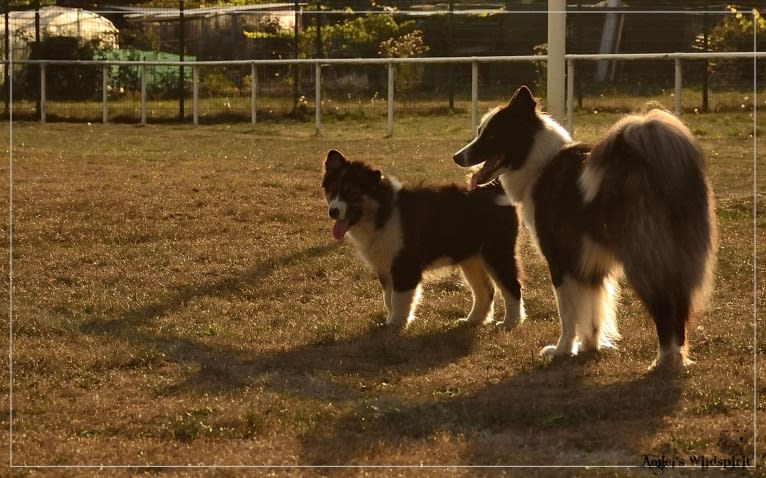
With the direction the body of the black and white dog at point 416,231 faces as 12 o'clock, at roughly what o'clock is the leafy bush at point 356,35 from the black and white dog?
The leafy bush is roughly at 3 o'clock from the black and white dog.

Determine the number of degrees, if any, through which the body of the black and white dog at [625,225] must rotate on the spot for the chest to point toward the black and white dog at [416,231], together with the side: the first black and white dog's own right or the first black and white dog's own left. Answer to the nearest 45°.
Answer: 0° — it already faces it

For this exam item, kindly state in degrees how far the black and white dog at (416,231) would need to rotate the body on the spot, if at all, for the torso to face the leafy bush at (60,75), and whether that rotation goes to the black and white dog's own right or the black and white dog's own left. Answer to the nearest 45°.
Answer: approximately 90° to the black and white dog's own right

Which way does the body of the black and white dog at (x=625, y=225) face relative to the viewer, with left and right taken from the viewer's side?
facing away from the viewer and to the left of the viewer

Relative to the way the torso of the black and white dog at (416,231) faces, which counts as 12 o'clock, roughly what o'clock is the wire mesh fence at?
The wire mesh fence is roughly at 3 o'clock from the black and white dog.

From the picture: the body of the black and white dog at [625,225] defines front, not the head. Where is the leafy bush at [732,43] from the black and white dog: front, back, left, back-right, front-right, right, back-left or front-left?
front-right

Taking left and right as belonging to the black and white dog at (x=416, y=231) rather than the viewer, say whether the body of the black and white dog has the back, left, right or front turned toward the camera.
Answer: left

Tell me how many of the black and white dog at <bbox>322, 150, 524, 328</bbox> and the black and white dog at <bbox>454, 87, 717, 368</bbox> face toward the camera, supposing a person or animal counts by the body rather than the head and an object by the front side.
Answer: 0

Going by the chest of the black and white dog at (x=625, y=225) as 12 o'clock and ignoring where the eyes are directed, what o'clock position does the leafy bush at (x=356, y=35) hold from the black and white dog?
The leafy bush is roughly at 1 o'clock from the black and white dog.

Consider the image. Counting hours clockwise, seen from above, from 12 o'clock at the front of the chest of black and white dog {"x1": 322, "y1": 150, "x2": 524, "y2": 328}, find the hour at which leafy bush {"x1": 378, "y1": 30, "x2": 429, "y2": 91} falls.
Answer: The leafy bush is roughly at 3 o'clock from the black and white dog.
